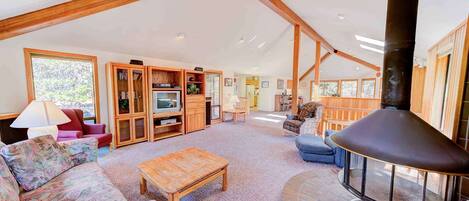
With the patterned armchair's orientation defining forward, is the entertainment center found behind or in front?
in front

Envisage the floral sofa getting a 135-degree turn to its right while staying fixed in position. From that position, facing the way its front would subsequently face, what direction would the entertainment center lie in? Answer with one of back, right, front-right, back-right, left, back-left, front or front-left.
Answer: back

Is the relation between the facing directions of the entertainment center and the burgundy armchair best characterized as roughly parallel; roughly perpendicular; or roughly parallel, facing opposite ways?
roughly parallel

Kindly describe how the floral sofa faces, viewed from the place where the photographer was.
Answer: facing to the right of the viewer

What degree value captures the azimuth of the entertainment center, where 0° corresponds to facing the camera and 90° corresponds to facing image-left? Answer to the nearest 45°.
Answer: approximately 315°

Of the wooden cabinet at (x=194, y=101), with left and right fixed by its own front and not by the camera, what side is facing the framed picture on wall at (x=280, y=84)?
left

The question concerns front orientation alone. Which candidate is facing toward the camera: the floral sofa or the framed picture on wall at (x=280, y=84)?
the framed picture on wall

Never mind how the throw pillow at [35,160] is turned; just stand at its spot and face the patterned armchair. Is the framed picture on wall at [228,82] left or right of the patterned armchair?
left

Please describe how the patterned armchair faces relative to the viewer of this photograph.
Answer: facing the viewer and to the left of the viewer

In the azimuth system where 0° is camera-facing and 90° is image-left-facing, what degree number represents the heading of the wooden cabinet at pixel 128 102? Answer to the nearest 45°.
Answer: approximately 315°

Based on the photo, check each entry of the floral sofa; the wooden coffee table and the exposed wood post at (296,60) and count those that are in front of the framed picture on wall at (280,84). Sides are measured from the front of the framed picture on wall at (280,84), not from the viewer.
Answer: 3

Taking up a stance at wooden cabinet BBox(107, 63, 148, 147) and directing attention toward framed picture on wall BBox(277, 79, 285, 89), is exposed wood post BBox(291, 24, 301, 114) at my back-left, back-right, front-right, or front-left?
front-right

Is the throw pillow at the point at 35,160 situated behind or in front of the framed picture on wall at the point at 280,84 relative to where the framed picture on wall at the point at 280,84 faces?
in front

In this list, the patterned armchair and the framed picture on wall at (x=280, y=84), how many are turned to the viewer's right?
0

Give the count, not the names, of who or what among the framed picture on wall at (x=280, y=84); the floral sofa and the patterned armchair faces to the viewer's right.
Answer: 1
